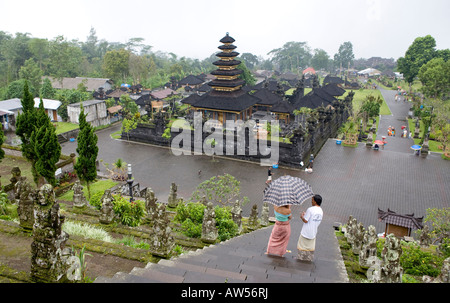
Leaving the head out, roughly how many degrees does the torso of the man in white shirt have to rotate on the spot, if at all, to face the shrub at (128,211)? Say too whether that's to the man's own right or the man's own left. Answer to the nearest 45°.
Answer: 0° — they already face it

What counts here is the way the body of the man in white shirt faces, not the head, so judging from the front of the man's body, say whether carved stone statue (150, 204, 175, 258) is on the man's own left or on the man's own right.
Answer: on the man's own left

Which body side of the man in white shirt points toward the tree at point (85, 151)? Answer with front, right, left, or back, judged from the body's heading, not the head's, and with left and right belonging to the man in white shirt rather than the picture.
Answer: front

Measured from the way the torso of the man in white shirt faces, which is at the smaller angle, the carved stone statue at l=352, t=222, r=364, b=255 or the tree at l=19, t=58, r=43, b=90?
the tree

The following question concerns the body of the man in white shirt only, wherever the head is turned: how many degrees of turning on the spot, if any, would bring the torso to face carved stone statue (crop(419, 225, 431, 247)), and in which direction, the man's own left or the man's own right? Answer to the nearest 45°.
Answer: approximately 90° to the man's own right

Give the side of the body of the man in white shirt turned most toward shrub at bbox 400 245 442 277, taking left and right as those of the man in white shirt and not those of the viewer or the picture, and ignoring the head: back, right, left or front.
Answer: right

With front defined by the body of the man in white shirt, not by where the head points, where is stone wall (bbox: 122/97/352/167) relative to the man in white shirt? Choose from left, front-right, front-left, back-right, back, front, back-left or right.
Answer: front-right

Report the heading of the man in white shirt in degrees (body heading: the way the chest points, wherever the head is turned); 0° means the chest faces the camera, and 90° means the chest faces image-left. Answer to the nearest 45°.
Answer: approximately 135°

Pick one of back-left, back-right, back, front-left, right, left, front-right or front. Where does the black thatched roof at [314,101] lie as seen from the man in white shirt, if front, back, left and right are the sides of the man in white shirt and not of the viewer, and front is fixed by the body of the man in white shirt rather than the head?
front-right
